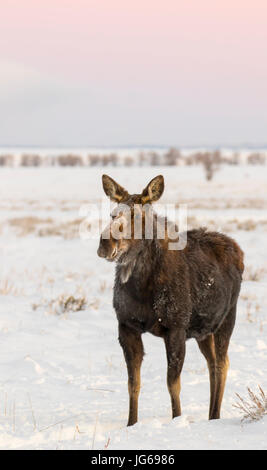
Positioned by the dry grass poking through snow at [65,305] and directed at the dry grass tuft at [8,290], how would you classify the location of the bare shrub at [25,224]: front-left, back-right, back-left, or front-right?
front-right

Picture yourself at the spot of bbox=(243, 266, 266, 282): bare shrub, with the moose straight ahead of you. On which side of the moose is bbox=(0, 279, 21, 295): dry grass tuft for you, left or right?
right

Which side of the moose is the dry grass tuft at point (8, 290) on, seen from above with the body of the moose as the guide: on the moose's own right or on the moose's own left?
on the moose's own right

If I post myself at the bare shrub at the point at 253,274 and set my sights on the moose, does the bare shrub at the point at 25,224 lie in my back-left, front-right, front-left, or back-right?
back-right

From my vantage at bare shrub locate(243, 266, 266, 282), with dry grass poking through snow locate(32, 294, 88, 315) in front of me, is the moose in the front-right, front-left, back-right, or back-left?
front-left

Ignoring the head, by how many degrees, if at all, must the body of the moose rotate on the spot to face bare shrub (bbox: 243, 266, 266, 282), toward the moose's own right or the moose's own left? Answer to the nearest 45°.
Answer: approximately 135° to the moose's own right

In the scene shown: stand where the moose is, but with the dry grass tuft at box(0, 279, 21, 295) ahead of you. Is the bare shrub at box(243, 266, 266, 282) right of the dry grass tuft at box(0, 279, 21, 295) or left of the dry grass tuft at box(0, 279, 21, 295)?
right

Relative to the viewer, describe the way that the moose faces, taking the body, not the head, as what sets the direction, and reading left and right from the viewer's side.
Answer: facing the viewer and to the left of the viewer

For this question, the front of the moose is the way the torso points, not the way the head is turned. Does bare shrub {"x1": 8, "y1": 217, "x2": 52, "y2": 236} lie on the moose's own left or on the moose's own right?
on the moose's own right

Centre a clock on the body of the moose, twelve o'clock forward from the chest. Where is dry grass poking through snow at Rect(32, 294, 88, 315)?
The dry grass poking through snow is roughly at 4 o'clock from the moose.

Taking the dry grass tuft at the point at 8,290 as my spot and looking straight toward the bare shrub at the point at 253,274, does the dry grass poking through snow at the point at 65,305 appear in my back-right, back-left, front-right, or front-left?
front-right
